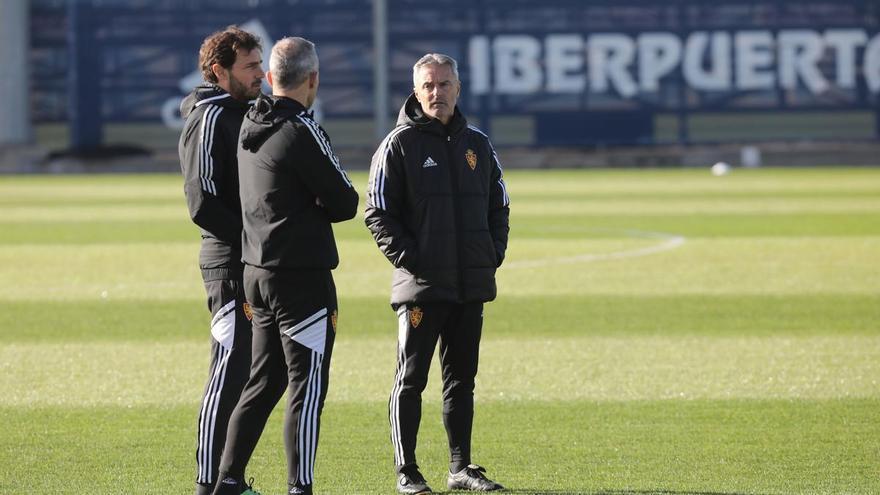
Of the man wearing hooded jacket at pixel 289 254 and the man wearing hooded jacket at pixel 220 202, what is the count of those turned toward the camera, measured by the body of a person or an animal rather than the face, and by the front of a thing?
0

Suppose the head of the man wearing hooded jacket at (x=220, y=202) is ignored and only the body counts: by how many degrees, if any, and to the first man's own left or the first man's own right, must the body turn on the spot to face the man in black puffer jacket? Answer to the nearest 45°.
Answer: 0° — they already face them

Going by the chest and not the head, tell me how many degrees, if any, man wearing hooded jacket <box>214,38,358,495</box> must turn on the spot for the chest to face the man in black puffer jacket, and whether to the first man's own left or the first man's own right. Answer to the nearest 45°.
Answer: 0° — they already face them

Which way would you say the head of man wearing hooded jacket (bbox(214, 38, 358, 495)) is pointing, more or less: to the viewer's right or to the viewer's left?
to the viewer's right

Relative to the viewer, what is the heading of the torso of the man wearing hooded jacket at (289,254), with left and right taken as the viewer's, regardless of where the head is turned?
facing away from the viewer and to the right of the viewer

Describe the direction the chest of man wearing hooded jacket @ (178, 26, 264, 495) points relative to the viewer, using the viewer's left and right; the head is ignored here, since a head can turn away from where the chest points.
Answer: facing to the right of the viewer
